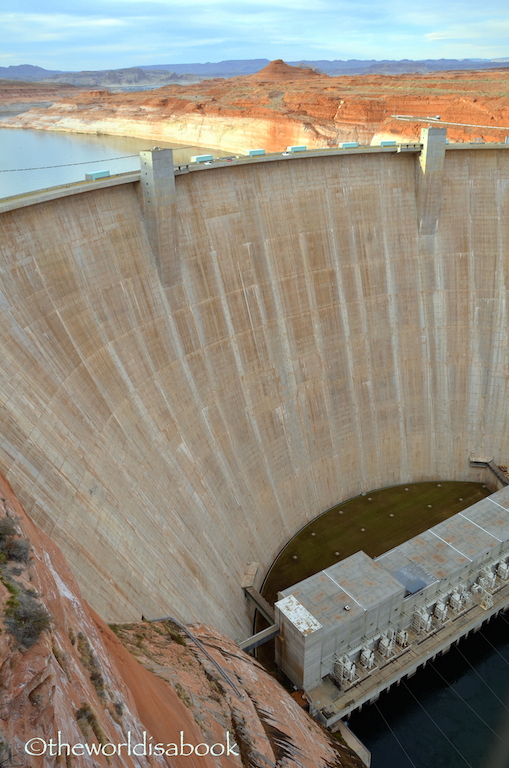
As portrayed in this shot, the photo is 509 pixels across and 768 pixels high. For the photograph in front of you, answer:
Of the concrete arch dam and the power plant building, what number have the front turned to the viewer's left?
0

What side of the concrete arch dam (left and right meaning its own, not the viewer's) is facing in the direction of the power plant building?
front

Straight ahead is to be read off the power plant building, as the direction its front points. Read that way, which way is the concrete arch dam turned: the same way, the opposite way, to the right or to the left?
the same way

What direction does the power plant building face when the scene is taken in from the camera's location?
facing the viewer and to the right of the viewer

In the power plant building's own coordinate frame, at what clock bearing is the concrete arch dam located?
The concrete arch dam is roughly at 6 o'clock from the power plant building.
